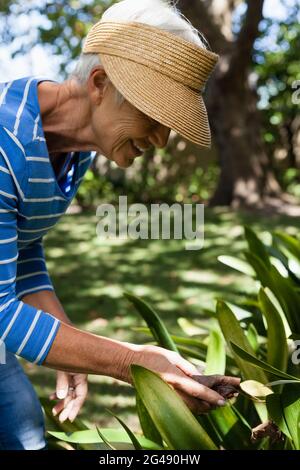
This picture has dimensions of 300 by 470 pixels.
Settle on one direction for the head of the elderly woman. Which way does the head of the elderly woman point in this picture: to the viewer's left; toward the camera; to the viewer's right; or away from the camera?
to the viewer's right

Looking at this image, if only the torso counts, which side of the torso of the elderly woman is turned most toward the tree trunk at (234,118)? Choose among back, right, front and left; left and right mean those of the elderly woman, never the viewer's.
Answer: left

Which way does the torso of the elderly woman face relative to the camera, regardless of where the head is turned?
to the viewer's right

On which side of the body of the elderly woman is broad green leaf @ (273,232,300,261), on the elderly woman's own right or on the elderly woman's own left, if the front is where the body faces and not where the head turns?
on the elderly woman's own left
